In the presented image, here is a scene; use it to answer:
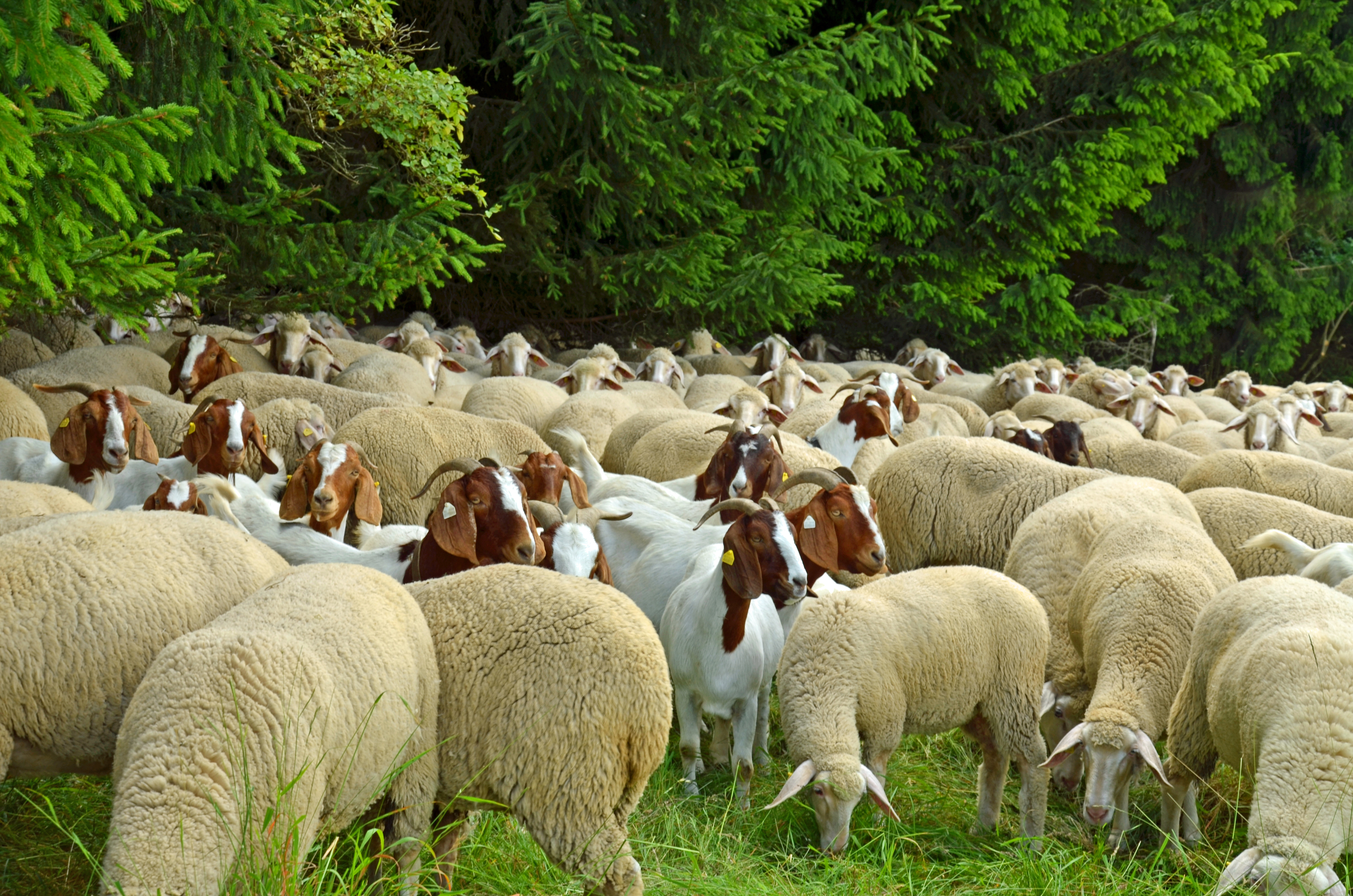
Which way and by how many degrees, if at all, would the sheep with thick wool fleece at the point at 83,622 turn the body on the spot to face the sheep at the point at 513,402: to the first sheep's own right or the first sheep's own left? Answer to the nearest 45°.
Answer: approximately 135° to the first sheep's own right

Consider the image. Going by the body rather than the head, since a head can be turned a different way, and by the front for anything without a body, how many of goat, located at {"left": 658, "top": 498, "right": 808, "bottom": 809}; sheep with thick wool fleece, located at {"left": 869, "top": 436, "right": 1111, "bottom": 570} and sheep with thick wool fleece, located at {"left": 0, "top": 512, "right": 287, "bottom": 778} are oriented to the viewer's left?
1

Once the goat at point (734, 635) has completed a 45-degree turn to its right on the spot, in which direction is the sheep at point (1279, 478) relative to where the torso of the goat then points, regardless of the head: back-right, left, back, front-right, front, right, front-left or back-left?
back

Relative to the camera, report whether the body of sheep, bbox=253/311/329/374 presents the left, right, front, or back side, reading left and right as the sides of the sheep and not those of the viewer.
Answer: front

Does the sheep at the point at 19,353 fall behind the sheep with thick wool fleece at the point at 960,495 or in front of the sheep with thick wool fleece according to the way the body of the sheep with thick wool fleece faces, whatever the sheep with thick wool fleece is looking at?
behind

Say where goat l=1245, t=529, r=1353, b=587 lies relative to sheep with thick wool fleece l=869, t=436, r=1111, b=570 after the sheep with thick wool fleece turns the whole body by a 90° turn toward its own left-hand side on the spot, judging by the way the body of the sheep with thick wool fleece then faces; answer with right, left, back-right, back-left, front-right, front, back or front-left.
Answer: back-right

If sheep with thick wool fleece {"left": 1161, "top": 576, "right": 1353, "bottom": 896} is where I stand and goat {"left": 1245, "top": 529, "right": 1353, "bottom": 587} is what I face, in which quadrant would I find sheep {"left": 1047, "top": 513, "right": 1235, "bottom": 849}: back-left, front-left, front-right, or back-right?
front-left

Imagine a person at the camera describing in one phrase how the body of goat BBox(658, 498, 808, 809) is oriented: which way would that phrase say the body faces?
toward the camera

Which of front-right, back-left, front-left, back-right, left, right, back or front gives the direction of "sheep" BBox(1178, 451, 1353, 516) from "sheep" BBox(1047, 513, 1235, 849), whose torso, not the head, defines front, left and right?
back

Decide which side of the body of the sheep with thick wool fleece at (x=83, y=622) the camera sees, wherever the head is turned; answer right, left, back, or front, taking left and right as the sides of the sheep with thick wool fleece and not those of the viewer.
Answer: left

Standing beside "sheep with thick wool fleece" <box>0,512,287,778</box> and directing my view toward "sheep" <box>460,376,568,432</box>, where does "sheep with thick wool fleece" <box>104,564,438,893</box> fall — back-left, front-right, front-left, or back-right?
back-right

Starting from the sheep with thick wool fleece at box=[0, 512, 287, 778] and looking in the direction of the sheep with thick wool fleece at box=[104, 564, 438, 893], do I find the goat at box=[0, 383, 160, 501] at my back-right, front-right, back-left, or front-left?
back-left

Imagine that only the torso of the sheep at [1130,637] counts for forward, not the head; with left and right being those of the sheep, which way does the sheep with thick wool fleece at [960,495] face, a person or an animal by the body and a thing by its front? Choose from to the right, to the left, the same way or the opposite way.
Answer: to the left
